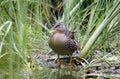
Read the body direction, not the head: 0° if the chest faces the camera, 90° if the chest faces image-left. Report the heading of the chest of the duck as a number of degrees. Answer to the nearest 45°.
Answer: approximately 45°
